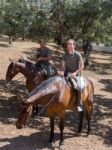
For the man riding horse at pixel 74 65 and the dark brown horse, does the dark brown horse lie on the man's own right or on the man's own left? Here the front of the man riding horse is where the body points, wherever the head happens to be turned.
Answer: on the man's own right

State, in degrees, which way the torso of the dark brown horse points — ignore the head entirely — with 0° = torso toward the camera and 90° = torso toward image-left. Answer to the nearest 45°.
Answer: approximately 45°

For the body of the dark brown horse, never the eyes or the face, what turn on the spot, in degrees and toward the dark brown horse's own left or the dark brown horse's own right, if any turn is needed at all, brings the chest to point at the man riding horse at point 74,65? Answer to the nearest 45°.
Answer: approximately 90° to the dark brown horse's own left

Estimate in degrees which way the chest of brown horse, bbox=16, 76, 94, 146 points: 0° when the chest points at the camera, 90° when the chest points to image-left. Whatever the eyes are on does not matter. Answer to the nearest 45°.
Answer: approximately 45°

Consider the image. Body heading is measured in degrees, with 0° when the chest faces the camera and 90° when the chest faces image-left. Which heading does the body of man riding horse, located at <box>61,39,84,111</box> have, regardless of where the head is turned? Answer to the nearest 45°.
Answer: approximately 45°
